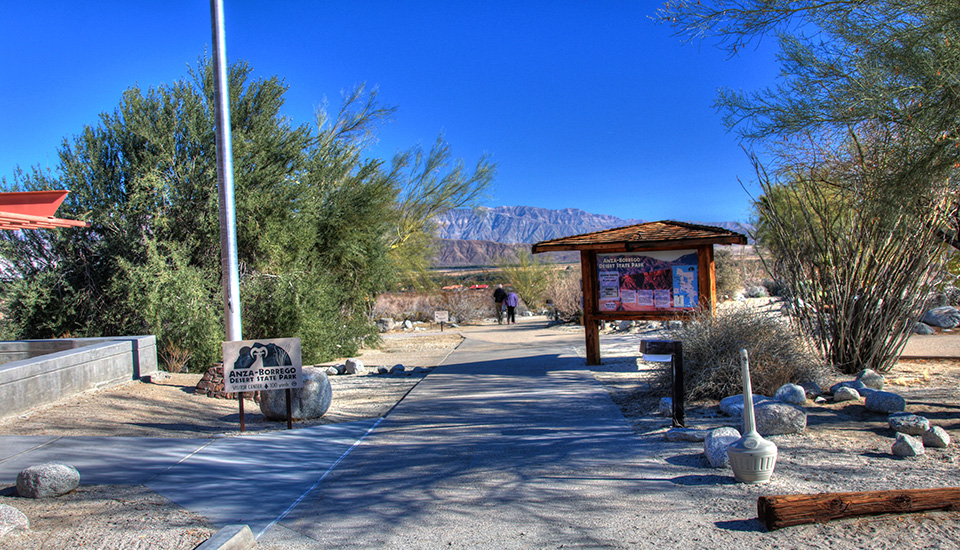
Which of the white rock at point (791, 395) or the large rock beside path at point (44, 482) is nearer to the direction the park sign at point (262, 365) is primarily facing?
the large rock beside path

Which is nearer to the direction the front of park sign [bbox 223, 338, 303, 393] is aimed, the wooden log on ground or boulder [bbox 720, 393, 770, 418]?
the wooden log on ground

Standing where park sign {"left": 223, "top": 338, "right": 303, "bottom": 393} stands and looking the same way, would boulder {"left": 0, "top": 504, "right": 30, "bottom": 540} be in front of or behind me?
in front

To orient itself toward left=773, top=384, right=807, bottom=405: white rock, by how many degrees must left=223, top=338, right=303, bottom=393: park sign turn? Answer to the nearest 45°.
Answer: approximately 90° to its left

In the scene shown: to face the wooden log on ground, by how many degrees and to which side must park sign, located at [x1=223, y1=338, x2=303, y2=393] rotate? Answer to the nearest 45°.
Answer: approximately 45° to its left

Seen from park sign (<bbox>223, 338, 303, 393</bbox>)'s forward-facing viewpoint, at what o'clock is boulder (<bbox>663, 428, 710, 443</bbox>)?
The boulder is roughly at 10 o'clock from the park sign.

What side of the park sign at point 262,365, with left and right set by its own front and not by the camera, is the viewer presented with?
front

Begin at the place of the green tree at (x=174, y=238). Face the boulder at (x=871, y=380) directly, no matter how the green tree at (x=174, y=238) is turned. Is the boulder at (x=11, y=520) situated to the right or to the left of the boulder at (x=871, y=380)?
right

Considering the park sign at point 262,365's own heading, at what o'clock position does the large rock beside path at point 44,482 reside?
The large rock beside path is roughly at 1 o'clock from the park sign.

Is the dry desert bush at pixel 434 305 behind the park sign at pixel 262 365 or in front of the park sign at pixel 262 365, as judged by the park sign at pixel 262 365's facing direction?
behind

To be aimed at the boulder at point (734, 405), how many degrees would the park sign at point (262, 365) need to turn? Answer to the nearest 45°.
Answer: approximately 90° to its left

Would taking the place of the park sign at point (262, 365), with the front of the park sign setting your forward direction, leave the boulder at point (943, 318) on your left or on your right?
on your left

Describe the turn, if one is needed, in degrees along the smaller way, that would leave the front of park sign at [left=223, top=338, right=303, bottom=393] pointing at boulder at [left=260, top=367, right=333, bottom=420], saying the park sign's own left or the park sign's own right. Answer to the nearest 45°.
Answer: approximately 135° to the park sign's own left

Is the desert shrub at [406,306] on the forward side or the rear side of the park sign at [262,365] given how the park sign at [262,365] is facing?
on the rear side

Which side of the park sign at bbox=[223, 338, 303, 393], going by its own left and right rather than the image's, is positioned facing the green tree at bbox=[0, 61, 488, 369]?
back
